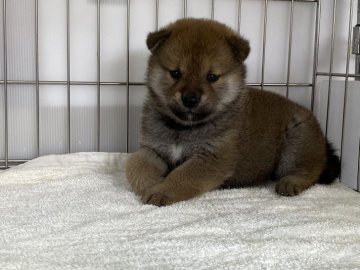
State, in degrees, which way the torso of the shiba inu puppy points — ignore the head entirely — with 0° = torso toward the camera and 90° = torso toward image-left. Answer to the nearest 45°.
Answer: approximately 45°
